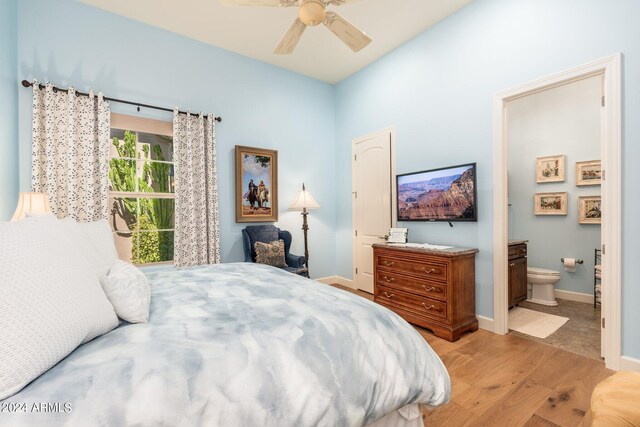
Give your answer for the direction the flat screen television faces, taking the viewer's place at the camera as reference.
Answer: facing the viewer and to the left of the viewer

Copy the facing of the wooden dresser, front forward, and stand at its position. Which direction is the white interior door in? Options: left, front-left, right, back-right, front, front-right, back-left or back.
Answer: right

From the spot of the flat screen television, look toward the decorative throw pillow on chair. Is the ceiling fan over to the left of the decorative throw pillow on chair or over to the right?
left

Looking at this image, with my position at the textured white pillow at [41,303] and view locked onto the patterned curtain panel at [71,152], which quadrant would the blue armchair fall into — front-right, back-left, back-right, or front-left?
front-right

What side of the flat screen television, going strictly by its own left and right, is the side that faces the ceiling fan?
front

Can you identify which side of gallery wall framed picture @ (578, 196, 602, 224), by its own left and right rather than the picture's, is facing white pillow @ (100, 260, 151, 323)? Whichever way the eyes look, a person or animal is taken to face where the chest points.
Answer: front

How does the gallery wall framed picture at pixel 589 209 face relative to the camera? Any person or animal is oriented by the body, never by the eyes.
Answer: toward the camera

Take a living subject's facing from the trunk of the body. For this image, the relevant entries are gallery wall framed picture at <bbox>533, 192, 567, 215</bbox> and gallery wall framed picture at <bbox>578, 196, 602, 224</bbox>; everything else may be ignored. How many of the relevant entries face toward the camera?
2

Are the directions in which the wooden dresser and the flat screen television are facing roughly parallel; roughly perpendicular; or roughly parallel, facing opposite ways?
roughly parallel

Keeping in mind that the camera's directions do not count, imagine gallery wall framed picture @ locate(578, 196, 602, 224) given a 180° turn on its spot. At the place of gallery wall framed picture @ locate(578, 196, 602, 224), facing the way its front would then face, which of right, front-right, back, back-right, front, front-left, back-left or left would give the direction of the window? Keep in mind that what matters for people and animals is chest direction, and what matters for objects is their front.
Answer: back-left

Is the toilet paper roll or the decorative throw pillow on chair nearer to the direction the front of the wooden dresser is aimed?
the decorative throw pillow on chair

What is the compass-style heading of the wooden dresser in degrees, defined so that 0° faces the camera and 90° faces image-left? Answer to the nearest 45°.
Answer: approximately 45°

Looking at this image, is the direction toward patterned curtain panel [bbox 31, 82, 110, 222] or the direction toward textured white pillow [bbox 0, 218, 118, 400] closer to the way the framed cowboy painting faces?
the textured white pillow

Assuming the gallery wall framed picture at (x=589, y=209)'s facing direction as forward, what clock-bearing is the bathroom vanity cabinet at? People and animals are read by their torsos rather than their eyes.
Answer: The bathroom vanity cabinet is roughly at 1 o'clock from the gallery wall framed picture.

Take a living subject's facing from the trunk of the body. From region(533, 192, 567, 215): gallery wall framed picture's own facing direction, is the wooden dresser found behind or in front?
in front

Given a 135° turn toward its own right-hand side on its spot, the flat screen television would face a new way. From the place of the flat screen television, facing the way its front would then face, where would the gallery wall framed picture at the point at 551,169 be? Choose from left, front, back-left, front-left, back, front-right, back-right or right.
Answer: front-right

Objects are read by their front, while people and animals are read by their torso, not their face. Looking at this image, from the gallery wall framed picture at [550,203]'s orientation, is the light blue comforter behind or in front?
in front

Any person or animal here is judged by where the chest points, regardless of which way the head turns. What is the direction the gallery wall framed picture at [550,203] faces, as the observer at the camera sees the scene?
facing the viewer

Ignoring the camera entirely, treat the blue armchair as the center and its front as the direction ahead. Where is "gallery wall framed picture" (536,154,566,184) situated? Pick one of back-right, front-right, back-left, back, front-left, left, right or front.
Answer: front-left

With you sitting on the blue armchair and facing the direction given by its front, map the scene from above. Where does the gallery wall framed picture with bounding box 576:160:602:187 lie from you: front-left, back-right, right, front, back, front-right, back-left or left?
front-left

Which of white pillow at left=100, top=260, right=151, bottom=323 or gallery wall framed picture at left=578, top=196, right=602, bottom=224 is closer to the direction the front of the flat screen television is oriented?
the white pillow

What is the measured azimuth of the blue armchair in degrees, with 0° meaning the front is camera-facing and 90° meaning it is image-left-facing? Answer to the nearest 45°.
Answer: approximately 315°
